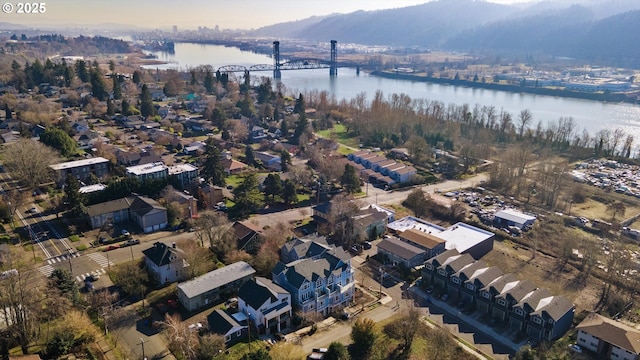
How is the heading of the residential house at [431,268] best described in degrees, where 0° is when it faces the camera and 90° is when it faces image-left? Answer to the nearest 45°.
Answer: approximately 45°

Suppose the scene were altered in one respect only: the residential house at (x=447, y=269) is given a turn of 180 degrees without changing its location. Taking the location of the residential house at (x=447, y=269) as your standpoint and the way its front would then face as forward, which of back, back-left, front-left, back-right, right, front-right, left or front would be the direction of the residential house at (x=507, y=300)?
right

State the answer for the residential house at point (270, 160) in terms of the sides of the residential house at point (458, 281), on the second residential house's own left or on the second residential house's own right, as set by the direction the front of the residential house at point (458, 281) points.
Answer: on the second residential house's own right

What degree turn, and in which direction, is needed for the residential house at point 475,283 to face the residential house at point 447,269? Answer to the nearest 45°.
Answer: approximately 90° to its right

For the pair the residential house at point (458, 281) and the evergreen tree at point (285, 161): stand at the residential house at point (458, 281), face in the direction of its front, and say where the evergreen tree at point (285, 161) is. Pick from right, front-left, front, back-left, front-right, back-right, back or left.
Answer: right

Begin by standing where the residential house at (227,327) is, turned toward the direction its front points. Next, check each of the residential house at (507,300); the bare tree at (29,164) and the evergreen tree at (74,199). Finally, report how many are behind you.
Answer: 2

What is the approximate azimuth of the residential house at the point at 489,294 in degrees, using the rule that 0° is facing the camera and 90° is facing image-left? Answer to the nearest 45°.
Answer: approximately 45°

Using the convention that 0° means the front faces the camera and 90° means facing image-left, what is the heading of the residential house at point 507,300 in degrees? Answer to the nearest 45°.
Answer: approximately 45°

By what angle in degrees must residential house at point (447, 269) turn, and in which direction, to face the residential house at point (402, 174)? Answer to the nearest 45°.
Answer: approximately 135° to its right
